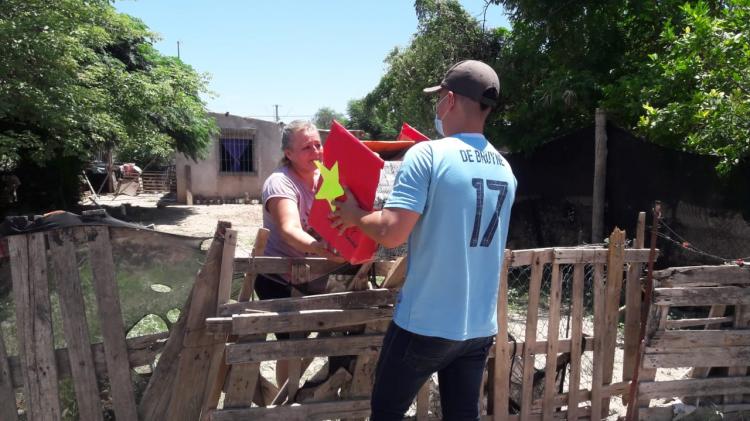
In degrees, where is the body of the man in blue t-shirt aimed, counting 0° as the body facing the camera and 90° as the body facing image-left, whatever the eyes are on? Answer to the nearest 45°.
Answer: approximately 135°

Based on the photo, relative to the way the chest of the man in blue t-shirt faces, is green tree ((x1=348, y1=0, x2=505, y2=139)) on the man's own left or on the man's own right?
on the man's own right

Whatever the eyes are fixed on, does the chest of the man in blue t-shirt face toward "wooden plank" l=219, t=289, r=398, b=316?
yes

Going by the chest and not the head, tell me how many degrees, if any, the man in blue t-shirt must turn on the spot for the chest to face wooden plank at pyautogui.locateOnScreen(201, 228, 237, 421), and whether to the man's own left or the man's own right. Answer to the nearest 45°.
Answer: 0° — they already face it

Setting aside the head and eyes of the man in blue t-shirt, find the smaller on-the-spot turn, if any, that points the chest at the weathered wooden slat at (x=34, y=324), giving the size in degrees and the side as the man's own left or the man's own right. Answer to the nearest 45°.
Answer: approximately 45° to the man's own left

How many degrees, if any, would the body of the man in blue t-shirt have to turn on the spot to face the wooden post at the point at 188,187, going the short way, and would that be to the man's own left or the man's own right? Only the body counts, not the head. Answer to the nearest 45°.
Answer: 0° — they already face it

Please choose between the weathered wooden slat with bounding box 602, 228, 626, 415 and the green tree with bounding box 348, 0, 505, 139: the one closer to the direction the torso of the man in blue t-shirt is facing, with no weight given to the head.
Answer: the green tree

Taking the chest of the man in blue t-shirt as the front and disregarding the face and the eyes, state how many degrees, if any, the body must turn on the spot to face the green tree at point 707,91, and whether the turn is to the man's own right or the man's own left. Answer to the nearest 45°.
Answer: approximately 90° to the man's own right

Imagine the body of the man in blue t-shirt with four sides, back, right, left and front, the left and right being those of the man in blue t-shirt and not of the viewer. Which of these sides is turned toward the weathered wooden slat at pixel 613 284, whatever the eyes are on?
right
